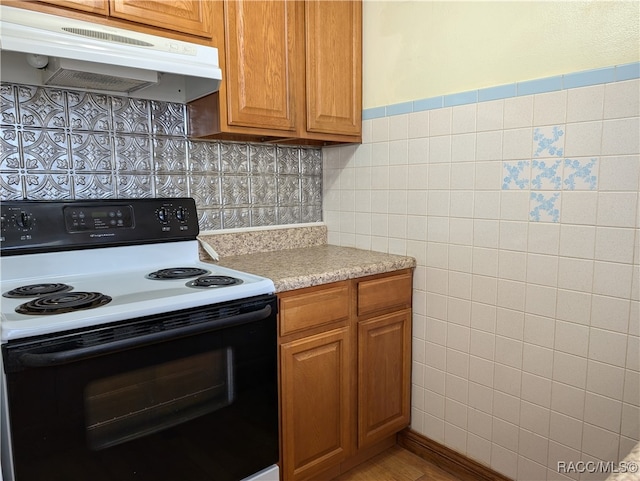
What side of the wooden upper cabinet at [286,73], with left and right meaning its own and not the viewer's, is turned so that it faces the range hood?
right

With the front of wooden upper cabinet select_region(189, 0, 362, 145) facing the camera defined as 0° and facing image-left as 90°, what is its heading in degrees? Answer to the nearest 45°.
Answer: approximately 315°

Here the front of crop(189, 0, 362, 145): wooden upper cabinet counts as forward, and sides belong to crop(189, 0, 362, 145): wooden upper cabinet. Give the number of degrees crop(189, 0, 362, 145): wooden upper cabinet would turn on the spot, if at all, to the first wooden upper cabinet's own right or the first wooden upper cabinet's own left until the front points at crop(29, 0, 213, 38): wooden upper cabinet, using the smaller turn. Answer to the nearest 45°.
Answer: approximately 90° to the first wooden upper cabinet's own right
